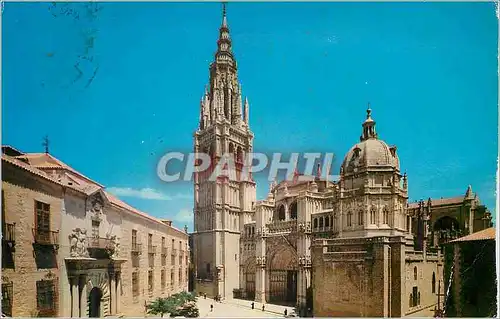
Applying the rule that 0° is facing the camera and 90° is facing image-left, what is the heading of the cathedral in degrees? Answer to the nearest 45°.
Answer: approximately 45°
